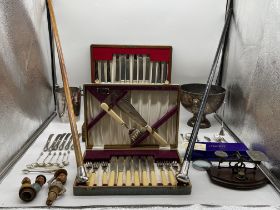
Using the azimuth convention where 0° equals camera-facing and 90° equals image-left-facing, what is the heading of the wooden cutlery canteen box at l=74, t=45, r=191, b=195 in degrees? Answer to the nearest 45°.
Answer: approximately 0°
